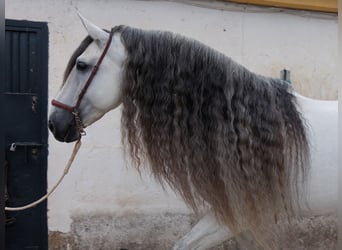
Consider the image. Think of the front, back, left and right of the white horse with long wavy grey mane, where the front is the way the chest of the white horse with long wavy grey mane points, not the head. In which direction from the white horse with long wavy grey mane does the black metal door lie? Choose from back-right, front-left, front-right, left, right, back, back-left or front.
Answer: front-right

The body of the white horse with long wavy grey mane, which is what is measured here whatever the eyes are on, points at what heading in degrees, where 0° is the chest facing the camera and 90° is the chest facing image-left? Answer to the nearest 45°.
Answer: approximately 90°
